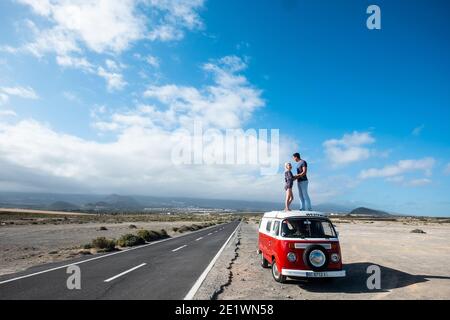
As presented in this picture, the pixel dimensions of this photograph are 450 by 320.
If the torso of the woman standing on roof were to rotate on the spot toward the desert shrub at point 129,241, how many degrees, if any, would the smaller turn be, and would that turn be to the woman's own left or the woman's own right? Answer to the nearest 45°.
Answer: approximately 135° to the woman's own left

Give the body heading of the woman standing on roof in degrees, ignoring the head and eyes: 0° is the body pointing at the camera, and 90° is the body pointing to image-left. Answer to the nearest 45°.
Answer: approximately 270°
